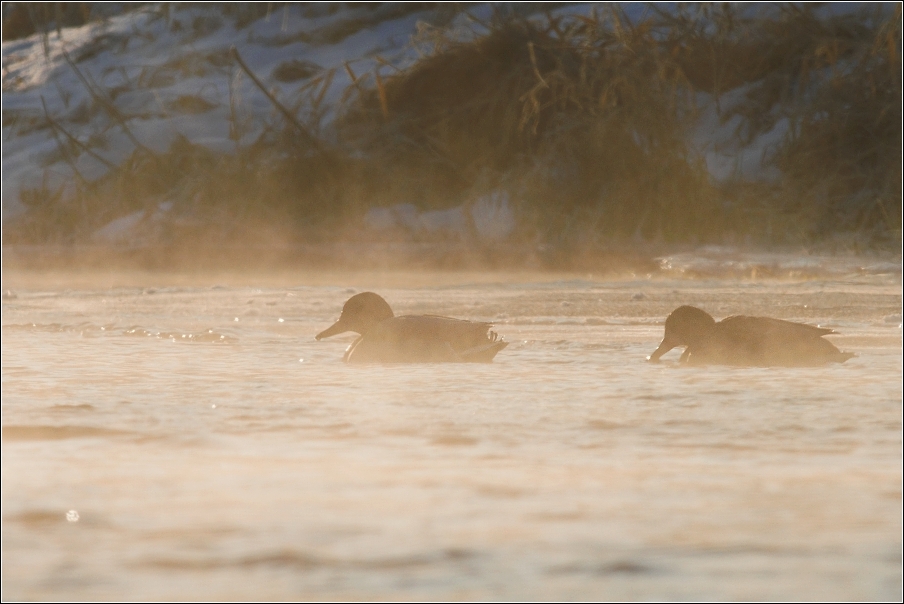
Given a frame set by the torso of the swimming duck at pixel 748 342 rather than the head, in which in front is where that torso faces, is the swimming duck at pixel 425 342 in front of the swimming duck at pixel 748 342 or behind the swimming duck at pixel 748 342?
in front

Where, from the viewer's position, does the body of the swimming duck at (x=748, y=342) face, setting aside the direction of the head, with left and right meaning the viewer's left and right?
facing to the left of the viewer

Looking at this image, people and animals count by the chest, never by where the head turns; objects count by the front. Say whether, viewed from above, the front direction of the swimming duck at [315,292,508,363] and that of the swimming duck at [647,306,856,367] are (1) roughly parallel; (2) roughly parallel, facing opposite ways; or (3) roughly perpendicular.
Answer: roughly parallel

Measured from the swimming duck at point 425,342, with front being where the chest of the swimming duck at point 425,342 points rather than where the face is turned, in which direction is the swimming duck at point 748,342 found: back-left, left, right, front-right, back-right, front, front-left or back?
back

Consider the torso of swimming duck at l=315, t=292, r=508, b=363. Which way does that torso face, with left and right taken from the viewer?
facing to the left of the viewer

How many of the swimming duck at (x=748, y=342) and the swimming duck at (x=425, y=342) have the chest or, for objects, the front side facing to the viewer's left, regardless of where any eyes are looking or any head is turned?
2
